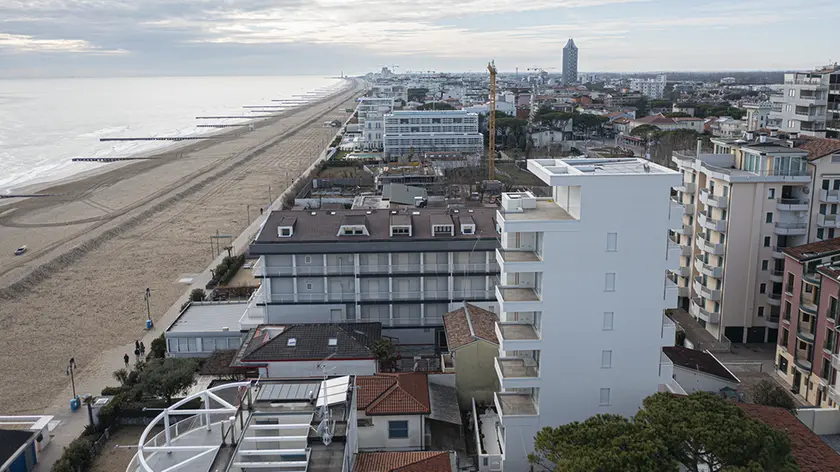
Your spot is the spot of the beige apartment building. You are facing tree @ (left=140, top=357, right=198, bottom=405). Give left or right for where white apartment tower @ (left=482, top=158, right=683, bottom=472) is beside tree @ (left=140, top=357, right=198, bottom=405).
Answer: left

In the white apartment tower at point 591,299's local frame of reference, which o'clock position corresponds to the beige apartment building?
The beige apartment building is roughly at 4 o'clock from the white apartment tower.

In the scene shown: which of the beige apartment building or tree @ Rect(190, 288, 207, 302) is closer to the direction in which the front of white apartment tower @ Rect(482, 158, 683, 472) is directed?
the tree

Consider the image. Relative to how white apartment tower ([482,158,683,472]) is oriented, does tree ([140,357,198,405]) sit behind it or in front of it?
in front

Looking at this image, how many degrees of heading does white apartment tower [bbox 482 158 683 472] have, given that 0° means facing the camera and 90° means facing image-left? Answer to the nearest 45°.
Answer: approximately 90°

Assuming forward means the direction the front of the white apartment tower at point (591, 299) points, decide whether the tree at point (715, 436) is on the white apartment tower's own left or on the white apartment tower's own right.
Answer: on the white apartment tower's own left

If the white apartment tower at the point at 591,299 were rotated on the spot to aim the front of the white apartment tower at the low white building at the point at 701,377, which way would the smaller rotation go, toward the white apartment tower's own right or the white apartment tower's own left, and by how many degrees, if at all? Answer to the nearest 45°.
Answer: approximately 135° to the white apartment tower's own right

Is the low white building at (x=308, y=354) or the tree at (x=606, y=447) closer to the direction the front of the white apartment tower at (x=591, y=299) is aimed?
the low white building

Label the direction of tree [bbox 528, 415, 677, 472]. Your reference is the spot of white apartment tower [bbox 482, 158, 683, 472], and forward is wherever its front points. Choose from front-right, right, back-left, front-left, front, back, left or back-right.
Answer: left

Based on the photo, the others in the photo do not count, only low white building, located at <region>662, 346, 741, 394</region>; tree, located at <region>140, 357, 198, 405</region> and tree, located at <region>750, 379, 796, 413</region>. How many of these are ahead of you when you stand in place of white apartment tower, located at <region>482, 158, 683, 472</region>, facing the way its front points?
1
